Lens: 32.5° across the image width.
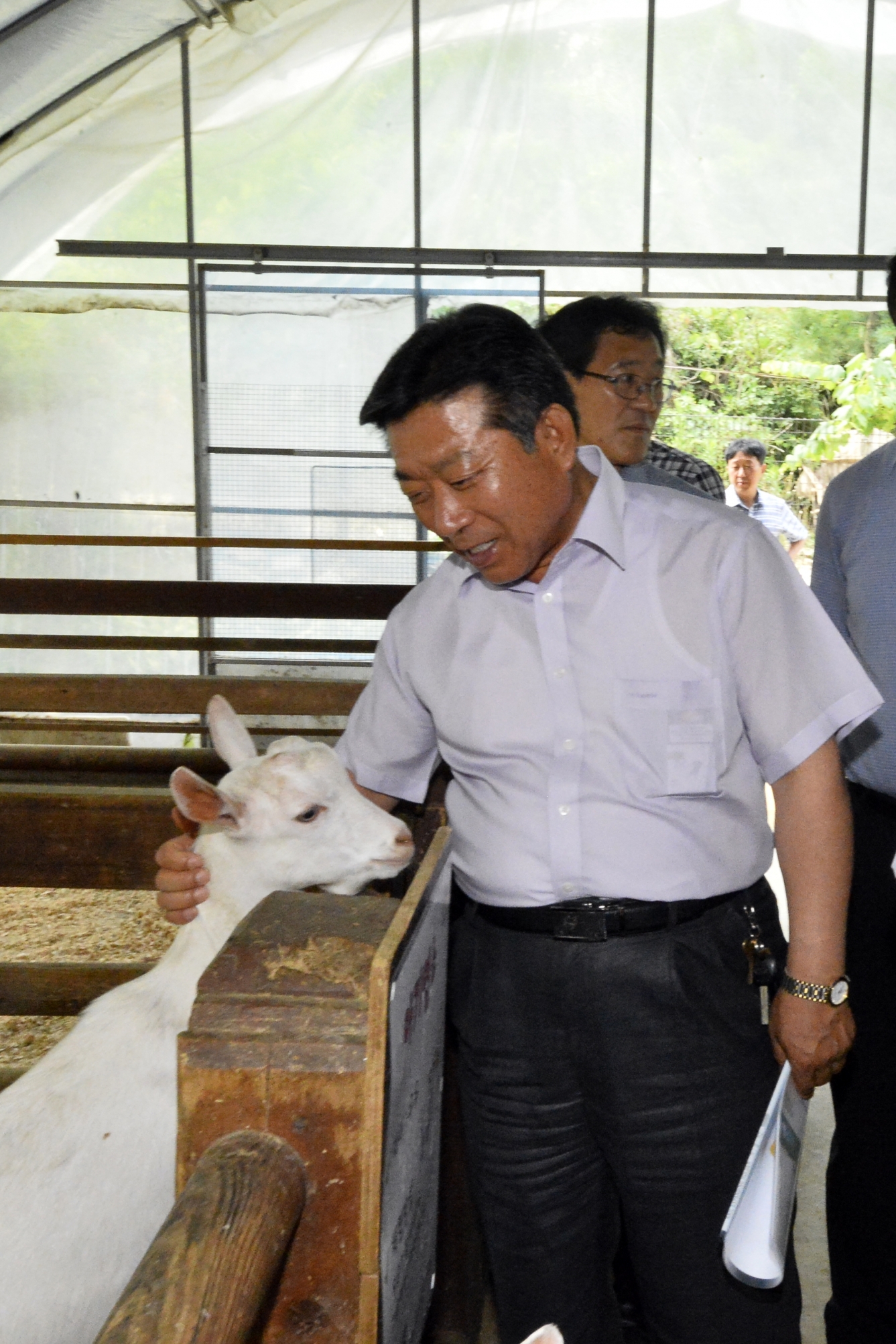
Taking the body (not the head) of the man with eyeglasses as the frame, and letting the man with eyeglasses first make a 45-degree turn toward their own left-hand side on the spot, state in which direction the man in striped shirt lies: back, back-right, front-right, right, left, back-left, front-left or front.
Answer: left

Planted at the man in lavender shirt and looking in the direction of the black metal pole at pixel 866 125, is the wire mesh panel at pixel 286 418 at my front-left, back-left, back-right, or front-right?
front-left

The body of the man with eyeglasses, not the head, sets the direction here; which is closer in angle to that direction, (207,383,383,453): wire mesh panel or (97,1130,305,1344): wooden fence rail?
the wooden fence rail

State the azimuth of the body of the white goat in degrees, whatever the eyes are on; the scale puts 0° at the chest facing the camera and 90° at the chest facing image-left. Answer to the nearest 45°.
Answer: approximately 270°

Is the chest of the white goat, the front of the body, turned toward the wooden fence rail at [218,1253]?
no

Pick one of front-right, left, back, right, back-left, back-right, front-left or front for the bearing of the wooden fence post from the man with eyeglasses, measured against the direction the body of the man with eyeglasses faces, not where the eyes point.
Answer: front-right

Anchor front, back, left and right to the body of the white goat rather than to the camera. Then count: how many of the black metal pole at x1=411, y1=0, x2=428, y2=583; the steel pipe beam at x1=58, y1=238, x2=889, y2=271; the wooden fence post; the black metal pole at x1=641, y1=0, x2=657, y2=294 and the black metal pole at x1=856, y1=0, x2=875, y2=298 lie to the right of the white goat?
1

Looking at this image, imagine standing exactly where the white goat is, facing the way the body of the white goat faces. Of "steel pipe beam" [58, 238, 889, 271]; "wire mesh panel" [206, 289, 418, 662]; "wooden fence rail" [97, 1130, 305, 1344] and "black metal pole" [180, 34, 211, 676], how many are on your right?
1

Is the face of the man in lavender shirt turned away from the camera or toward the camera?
toward the camera
